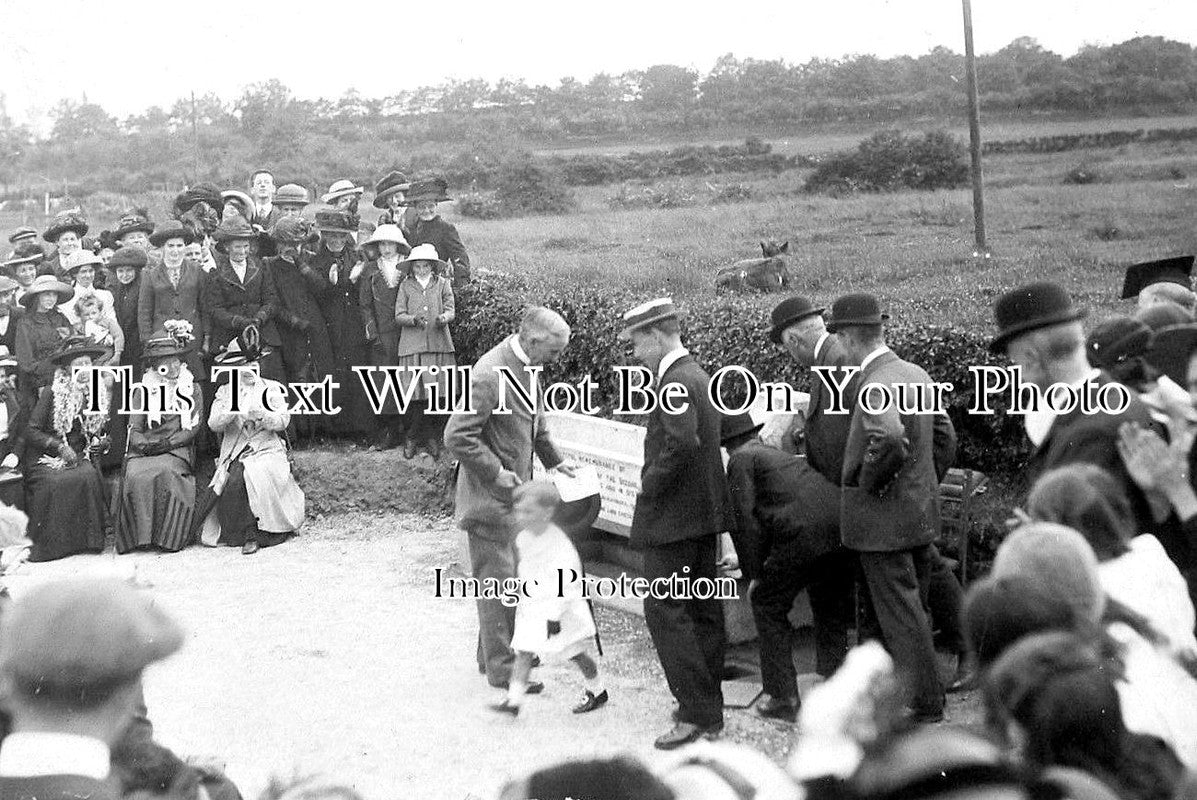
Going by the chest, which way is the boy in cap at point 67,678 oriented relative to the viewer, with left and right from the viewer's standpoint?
facing away from the viewer and to the right of the viewer

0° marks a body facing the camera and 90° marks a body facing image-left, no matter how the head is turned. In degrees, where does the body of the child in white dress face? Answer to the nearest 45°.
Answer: approximately 45°

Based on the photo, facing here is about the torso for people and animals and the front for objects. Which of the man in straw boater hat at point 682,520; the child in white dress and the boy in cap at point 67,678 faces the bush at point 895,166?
the boy in cap

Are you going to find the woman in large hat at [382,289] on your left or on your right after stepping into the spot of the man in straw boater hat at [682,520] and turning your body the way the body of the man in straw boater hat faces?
on your right

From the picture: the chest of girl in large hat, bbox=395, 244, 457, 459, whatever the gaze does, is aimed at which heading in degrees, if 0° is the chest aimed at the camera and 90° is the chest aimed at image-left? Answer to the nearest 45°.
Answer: approximately 0°

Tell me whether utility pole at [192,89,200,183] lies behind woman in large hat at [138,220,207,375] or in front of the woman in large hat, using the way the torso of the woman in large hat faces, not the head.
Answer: behind

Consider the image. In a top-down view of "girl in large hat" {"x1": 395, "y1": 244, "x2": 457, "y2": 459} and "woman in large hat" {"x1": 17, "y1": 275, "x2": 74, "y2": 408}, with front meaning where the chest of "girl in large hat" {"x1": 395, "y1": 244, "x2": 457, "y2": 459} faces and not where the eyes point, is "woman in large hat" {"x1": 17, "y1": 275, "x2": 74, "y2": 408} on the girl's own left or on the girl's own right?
on the girl's own right

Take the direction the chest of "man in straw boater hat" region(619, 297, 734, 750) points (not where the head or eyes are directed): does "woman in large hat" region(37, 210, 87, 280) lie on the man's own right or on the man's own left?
on the man's own right

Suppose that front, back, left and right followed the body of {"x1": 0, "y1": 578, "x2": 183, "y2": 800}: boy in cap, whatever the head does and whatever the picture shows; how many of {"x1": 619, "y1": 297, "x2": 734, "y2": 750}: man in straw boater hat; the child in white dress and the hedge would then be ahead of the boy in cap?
3

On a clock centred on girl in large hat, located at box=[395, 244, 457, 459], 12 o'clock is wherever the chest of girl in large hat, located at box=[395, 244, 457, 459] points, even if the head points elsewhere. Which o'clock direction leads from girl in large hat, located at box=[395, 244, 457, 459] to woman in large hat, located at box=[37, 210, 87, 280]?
woman in large hat, located at box=[37, 210, 87, 280] is roughly at 4 o'clock from girl in large hat, located at box=[395, 244, 457, 459].

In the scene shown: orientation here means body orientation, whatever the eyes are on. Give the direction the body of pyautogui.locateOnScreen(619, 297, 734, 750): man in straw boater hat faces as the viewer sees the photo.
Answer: to the viewer's left

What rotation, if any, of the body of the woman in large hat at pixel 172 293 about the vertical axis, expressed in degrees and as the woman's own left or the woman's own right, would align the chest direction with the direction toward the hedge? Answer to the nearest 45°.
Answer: approximately 45° to the woman's own left
